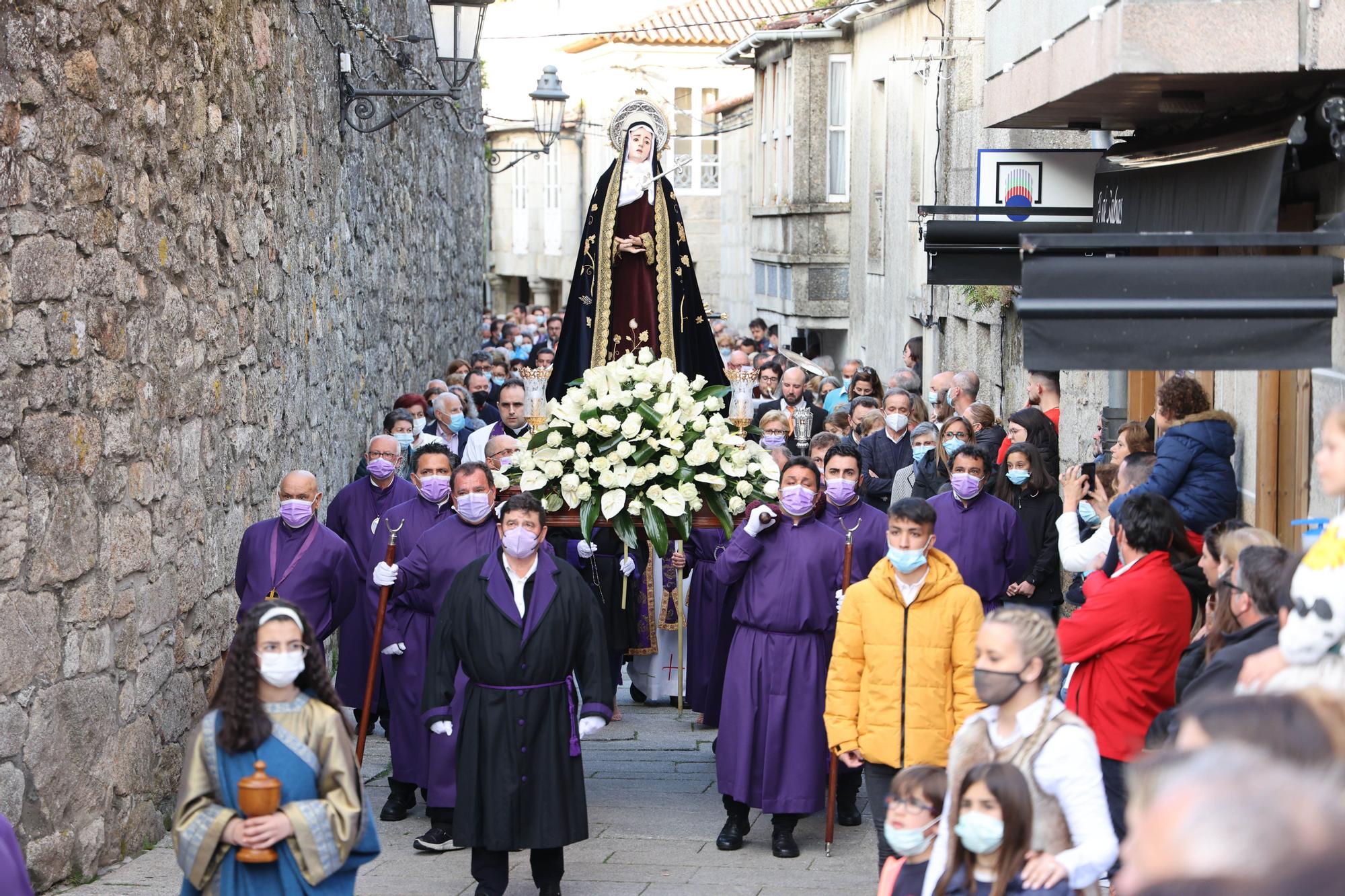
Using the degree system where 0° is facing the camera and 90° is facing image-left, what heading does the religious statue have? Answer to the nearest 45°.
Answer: approximately 0°

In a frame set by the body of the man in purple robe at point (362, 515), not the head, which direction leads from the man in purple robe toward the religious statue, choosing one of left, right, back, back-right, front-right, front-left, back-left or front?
back-left

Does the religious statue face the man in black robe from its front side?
yes

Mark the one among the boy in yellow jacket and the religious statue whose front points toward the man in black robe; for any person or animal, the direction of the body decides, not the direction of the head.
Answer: the religious statue

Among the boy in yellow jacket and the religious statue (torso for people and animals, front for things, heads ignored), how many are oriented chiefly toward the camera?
2

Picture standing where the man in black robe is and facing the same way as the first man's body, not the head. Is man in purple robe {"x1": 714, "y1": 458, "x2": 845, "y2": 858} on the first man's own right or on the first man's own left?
on the first man's own left

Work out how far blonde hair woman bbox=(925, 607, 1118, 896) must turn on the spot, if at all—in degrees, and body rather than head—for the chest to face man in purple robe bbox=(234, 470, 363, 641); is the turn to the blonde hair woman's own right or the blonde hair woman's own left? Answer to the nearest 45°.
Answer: approximately 90° to the blonde hair woman's own right

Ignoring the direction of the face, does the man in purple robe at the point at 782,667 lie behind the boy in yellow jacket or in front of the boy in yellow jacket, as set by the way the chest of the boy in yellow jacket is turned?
behind
